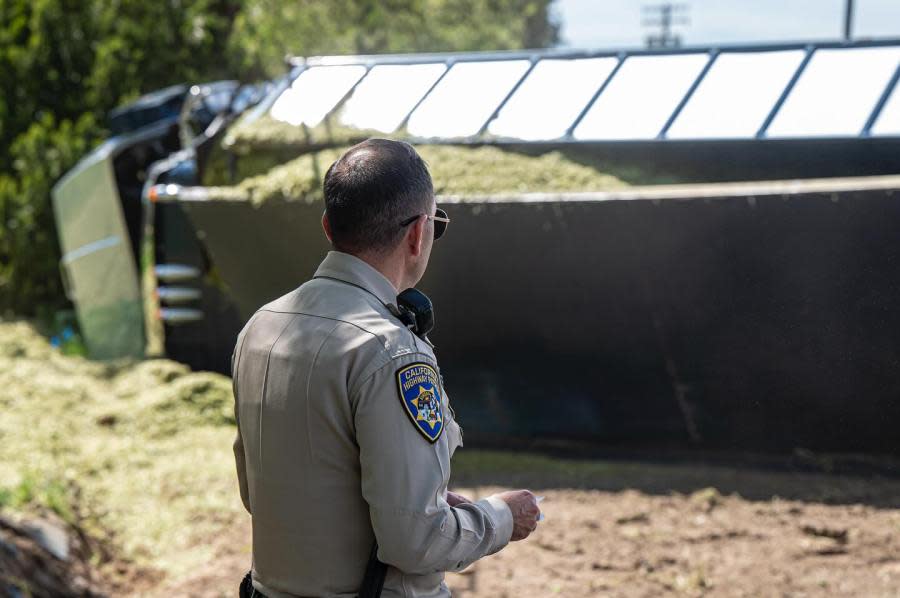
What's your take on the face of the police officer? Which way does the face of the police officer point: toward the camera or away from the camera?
away from the camera

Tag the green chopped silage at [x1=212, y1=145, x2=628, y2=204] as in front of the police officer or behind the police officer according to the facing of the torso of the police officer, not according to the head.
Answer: in front

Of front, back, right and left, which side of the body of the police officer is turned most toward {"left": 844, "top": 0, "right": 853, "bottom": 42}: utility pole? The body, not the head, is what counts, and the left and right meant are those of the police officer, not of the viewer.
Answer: front

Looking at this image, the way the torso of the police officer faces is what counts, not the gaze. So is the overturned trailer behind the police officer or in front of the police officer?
in front

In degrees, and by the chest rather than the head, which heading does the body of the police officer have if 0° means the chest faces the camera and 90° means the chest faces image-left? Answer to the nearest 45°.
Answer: approximately 225°
